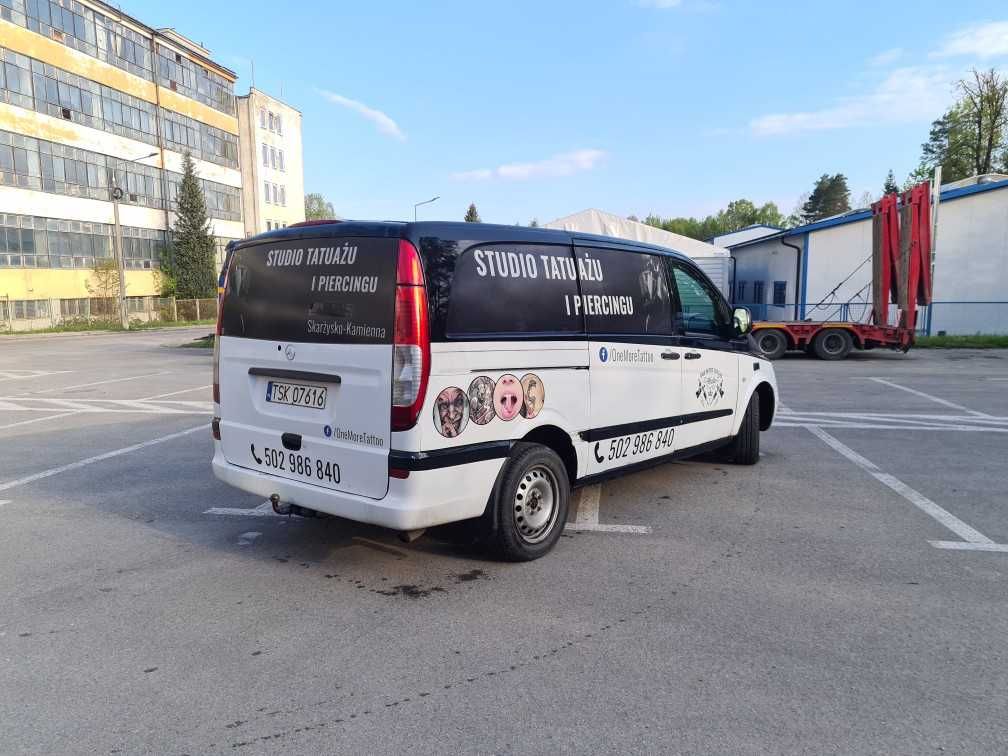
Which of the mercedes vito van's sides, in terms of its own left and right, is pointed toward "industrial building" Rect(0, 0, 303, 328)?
left

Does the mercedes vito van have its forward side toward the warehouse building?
yes

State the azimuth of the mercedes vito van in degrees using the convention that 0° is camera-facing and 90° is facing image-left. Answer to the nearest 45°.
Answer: approximately 225°

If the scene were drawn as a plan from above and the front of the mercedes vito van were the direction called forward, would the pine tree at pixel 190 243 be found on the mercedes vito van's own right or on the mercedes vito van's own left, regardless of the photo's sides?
on the mercedes vito van's own left

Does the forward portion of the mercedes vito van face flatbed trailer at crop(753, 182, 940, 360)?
yes
